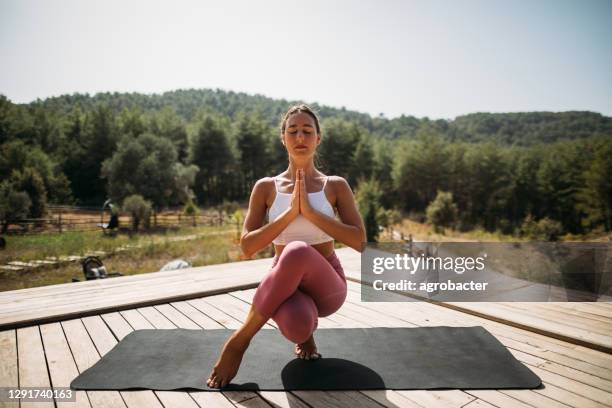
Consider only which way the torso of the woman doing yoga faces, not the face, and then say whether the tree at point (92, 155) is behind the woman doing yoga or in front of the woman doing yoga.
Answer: behind

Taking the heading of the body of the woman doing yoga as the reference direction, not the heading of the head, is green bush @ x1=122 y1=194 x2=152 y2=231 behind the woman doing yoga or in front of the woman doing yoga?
behind

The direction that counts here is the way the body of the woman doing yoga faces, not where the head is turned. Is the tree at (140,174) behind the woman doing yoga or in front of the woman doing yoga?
behind

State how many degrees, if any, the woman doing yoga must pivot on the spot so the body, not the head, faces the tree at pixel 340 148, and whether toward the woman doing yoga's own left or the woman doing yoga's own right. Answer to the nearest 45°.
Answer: approximately 180°

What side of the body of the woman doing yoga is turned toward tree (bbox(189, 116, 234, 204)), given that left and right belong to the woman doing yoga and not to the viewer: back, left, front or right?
back

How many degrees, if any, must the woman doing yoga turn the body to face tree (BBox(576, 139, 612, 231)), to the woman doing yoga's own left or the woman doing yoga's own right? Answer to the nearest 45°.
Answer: approximately 135° to the woman doing yoga's own left

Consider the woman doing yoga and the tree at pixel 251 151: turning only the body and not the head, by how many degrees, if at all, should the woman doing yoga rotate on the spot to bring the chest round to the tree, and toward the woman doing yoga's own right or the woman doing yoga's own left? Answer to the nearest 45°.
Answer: approximately 180°

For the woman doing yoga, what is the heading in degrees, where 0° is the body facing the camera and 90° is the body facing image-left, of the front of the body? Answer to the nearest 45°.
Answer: approximately 0°

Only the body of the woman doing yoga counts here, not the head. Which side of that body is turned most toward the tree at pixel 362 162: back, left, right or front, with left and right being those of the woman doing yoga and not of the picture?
back
